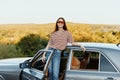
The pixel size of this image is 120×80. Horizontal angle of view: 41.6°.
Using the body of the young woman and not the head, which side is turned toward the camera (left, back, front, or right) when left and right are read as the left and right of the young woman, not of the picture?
front

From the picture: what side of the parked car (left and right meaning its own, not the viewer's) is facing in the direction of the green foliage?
right

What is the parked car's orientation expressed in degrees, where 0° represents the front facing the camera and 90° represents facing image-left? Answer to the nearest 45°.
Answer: approximately 90°

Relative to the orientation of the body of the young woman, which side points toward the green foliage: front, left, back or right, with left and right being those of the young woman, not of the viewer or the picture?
back
